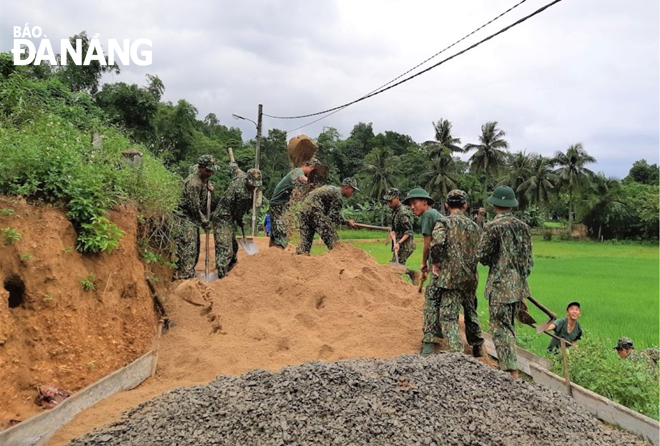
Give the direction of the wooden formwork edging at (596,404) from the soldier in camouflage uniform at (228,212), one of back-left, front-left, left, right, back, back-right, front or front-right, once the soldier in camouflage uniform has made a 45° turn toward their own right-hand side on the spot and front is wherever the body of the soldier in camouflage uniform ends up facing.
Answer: front

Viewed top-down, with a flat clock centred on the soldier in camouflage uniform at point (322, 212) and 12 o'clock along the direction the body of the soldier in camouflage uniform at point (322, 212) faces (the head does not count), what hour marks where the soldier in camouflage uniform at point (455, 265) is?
the soldier in camouflage uniform at point (455, 265) is roughly at 2 o'clock from the soldier in camouflage uniform at point (322, 212).

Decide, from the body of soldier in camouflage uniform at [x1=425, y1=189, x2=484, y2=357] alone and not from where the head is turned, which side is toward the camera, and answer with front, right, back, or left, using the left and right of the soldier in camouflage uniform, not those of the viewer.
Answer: back

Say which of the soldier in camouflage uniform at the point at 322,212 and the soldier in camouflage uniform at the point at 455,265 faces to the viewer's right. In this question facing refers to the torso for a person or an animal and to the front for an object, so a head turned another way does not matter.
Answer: the soldier in camouflage uniform at the point at 322,212

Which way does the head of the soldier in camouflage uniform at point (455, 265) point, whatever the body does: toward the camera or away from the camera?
away from the camera

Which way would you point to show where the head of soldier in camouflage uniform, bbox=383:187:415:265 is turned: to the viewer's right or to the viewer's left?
to the viewer's left

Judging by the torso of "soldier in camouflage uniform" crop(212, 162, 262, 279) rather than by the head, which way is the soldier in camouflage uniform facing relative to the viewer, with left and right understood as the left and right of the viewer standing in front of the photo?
facing to the right of the viewer

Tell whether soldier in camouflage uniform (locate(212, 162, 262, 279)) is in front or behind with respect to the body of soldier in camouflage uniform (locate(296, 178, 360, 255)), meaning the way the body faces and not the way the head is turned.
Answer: behind

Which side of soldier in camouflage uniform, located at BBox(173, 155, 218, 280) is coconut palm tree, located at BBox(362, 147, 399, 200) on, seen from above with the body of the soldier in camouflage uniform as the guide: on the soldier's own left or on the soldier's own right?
on the soldier's own left

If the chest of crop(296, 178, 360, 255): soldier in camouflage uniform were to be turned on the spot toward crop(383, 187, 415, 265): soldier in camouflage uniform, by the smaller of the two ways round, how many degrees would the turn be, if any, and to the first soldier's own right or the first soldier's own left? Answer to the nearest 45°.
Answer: approximately 45° to the first soldier's own left
